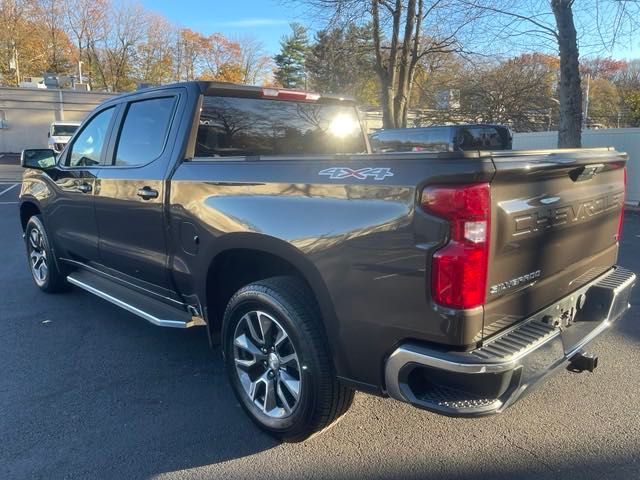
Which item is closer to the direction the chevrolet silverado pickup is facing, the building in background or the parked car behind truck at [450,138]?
the building in background

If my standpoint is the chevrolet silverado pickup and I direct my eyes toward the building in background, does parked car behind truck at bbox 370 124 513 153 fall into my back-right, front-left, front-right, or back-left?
front-right

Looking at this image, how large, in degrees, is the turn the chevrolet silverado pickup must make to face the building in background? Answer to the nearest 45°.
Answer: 0° — it already faces it

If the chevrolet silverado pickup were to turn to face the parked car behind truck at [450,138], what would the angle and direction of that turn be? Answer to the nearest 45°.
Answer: approximately 45° to its right

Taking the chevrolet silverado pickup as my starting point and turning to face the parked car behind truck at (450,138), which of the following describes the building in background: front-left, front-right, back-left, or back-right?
front-left

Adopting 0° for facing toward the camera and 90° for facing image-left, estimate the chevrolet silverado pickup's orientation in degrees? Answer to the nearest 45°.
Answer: approximately 135°
